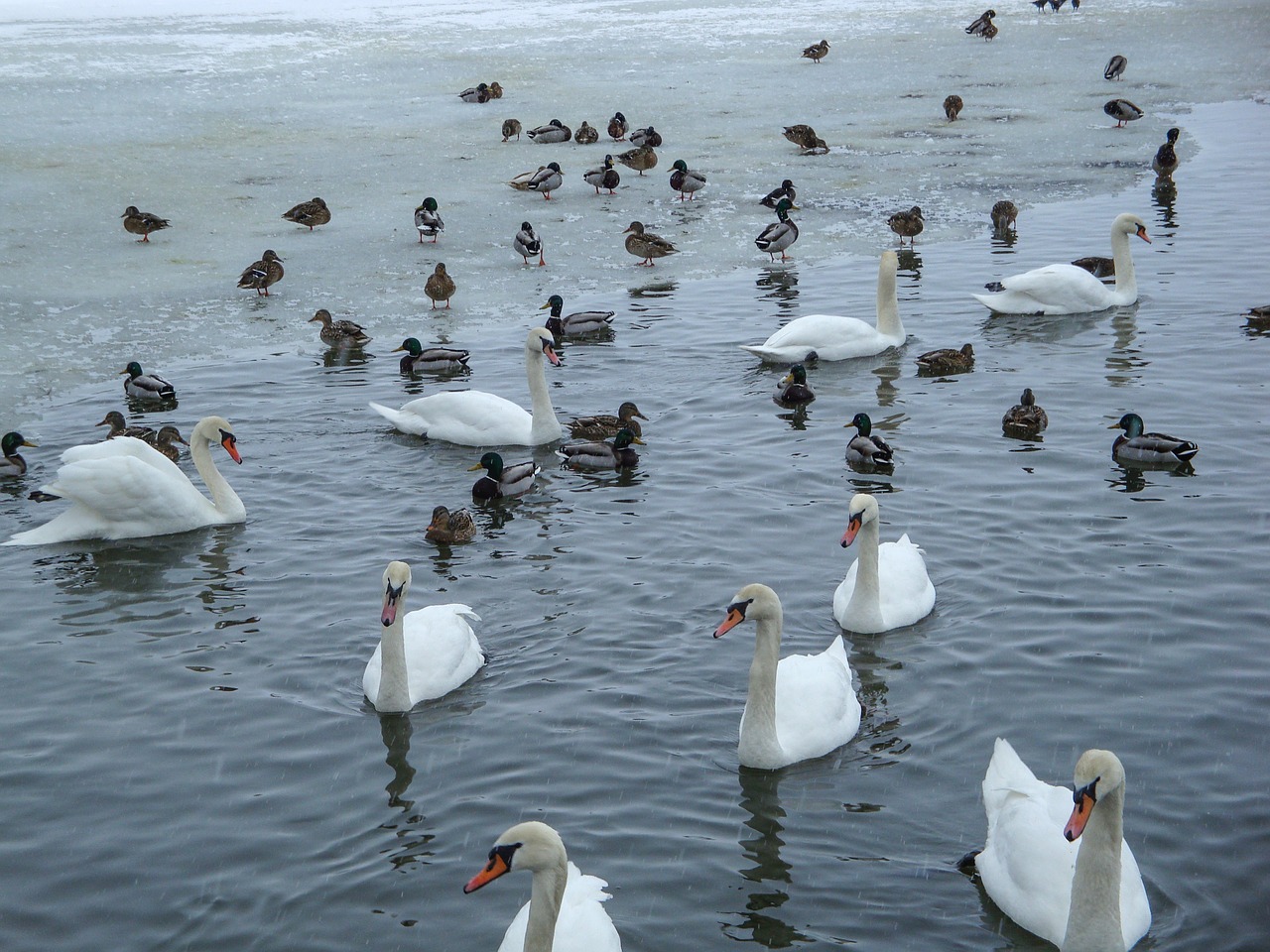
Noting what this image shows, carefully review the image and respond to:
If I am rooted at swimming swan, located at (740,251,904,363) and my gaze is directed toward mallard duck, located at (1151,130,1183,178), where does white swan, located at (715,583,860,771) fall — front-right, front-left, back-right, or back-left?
back-right

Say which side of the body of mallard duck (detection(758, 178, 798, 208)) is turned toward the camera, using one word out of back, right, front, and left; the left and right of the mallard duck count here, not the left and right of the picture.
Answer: right

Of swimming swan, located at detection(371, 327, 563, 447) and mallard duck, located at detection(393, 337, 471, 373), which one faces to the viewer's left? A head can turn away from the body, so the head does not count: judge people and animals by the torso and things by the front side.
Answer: the mallard duck

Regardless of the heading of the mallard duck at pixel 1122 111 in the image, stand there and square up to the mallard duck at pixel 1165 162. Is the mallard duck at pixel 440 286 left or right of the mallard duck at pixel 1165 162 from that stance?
right

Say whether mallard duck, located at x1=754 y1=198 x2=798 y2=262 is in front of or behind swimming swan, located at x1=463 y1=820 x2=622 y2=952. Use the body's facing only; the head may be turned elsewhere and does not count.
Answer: behind

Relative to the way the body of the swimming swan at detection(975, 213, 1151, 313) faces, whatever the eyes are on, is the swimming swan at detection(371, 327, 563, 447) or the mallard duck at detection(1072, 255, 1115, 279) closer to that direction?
the mallard duck

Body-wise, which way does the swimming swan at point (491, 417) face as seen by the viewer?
to the viewer's right

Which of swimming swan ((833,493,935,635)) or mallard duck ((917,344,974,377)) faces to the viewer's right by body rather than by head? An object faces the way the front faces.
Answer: the mallard duck

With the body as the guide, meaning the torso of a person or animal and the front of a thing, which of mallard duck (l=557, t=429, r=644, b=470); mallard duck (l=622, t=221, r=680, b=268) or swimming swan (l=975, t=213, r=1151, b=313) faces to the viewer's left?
mallard duck (l=622, t=221, r=680, b=268)

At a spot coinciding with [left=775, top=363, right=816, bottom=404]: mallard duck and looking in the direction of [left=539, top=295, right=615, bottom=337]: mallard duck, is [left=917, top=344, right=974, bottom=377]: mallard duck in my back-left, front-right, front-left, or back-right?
back-right

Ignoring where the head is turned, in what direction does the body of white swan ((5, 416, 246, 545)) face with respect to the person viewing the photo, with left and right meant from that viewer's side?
facing to the right of the viewer

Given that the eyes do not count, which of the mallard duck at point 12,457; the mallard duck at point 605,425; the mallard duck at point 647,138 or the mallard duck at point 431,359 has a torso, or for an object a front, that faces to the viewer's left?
the mallard duck at point 431,359
